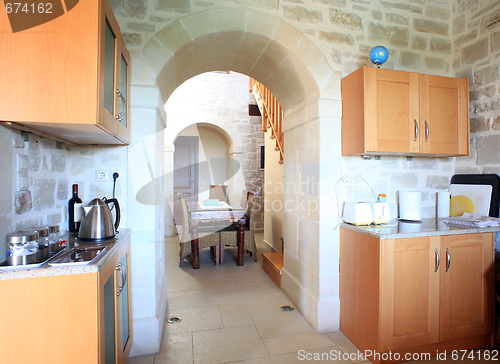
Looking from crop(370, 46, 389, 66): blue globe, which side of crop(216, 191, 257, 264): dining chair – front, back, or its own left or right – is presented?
left

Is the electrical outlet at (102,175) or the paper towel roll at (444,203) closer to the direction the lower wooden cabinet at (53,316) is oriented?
the paper towel roll

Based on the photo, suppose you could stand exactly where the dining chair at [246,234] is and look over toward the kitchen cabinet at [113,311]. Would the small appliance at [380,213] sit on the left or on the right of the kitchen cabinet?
left

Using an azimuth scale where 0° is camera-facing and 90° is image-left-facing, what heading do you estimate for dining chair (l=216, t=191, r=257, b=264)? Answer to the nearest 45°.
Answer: approximately 90°
